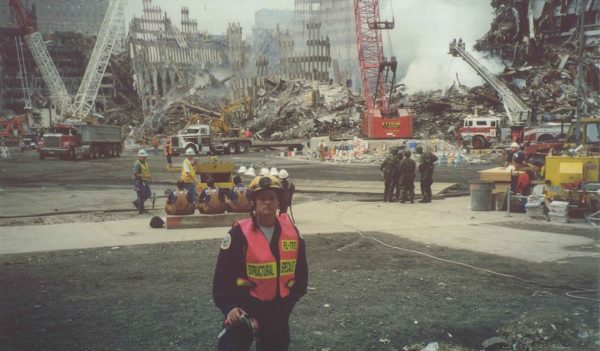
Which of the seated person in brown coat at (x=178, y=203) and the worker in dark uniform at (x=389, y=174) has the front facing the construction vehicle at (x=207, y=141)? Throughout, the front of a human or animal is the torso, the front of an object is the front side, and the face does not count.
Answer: the seated person in brown coat

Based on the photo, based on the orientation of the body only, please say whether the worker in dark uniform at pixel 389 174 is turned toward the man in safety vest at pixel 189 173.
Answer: no

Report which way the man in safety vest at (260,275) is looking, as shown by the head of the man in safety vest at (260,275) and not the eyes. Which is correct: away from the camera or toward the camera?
toward the camera
